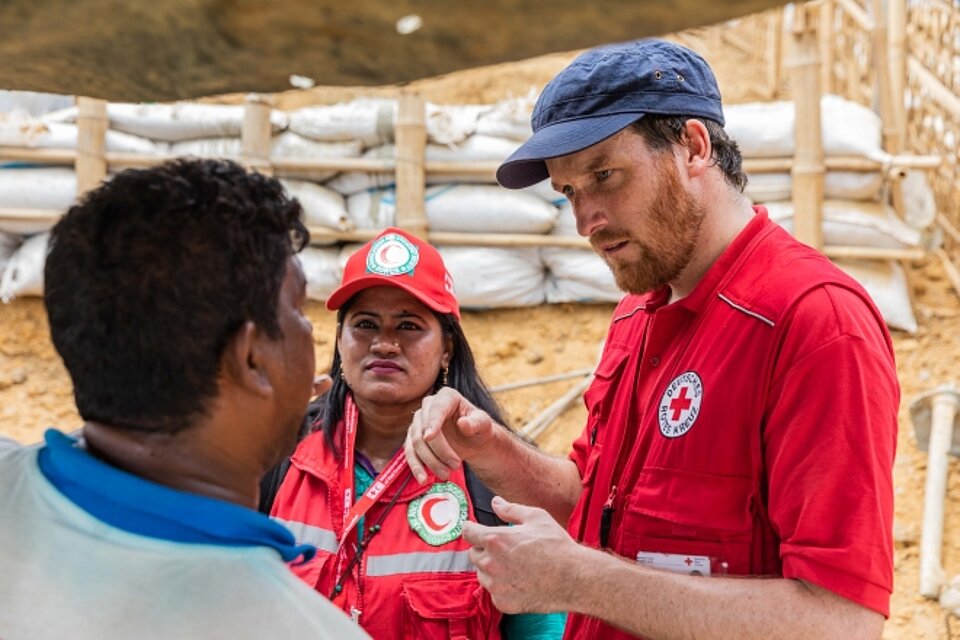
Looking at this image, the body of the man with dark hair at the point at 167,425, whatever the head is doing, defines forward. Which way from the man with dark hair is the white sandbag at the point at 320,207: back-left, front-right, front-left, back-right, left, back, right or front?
front-left

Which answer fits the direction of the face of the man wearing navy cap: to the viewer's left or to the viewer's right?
to the viewer's left

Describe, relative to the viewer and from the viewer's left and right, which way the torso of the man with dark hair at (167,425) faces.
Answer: facing away from the viewer and to the right of the viewer

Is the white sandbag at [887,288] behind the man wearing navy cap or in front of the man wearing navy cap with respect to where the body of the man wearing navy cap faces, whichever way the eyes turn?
behind

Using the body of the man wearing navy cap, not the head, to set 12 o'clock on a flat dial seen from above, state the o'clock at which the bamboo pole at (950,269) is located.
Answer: The bamboo pole is roughly at 5 o'clock from the man wearing navy cap.

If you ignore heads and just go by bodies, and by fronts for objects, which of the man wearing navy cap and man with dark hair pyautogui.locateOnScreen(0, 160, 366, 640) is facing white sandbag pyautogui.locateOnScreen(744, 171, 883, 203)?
the man with dark hair

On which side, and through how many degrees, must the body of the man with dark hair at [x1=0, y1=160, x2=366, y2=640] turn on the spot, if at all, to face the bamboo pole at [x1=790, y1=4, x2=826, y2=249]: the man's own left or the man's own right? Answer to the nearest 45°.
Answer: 0° — they already face it

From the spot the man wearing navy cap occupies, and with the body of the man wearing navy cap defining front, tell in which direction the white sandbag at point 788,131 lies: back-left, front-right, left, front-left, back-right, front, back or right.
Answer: back-right

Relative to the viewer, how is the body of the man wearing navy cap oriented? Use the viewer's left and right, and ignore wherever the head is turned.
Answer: facing the viewer and to the left of the viewer

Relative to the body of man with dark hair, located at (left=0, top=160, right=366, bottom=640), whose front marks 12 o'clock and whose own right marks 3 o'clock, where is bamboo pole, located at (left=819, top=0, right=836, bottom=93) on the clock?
The bamboo pole is roughly at 12 o'clock from the man with dark hair.

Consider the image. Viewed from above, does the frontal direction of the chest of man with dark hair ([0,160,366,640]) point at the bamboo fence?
yes

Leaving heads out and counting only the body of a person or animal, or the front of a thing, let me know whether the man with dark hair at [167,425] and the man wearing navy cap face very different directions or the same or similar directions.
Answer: very different directions

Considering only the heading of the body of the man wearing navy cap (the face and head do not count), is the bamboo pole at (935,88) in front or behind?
behind

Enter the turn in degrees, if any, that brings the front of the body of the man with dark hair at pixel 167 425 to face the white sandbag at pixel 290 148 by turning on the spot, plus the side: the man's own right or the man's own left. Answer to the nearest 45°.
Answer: approximately 45° to the man's own left

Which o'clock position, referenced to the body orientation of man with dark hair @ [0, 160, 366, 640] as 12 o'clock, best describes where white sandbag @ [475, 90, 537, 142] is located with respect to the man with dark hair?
The white sandbag is roughly at 11 o'clock from the man with dark hair.

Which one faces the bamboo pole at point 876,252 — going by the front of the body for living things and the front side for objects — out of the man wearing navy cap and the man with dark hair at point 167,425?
the man with dark hair

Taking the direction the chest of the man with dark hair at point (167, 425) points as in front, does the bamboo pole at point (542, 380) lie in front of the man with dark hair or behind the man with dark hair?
in front

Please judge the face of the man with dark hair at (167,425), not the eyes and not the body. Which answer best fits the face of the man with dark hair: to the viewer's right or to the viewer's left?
to the viewer's right
